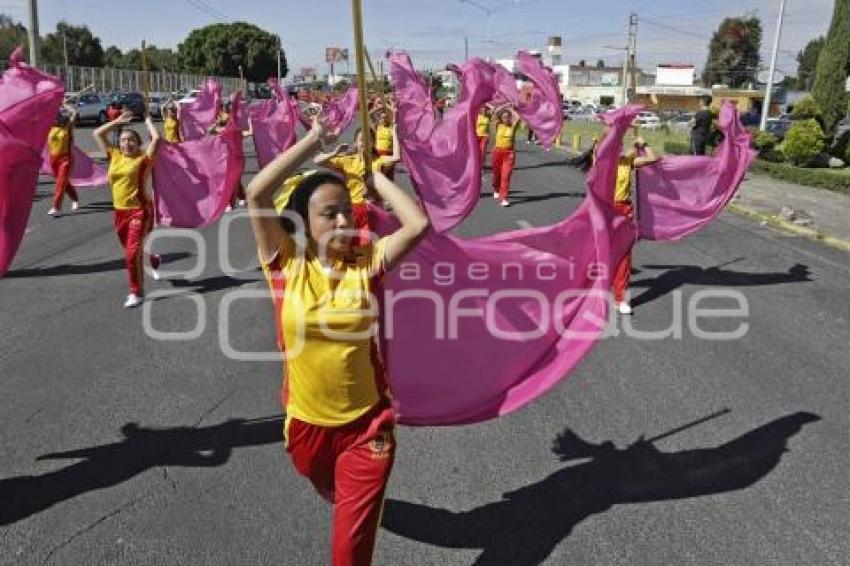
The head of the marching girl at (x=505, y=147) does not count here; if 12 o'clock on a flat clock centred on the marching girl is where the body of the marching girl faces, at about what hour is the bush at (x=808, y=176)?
The bush is roughly at 8 o'clock from the marching girl.

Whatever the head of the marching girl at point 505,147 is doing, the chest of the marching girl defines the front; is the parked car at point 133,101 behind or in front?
behind

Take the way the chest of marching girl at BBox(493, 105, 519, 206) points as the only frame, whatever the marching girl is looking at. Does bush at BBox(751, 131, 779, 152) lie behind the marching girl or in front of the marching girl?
behind

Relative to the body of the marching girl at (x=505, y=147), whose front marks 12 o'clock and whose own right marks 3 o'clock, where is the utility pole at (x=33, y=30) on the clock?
The utility pole is roughly at 4 o'clock from the marching girl.

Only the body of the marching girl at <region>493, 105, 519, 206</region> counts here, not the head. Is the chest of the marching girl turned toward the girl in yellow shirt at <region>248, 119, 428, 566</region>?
yes

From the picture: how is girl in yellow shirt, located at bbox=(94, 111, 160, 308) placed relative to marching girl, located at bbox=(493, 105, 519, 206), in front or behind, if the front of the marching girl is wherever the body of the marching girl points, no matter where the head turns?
in front

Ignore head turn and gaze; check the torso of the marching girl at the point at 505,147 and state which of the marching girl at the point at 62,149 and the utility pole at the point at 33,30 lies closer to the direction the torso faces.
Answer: the marching girl

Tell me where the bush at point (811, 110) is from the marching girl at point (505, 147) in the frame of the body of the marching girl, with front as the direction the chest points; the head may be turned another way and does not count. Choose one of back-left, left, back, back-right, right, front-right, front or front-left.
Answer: back-left

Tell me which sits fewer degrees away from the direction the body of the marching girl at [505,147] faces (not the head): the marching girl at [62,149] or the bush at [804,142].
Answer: the marching girl

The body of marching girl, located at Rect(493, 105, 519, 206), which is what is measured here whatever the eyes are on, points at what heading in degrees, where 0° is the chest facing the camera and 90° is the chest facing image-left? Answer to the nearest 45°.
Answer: approximately 0°
